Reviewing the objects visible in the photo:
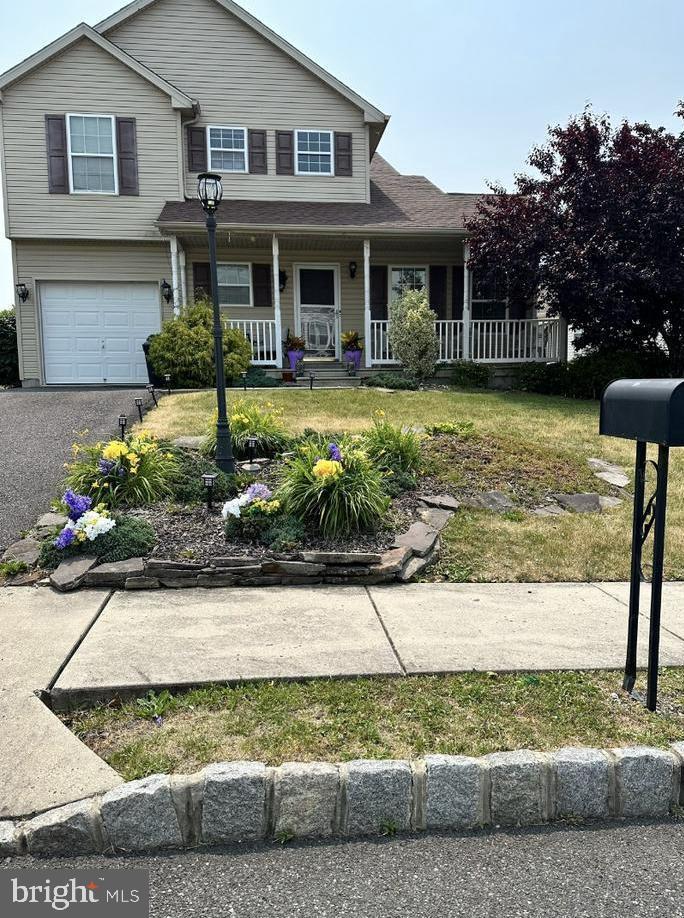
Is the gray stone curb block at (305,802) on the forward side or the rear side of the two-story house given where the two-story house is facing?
on the forward side

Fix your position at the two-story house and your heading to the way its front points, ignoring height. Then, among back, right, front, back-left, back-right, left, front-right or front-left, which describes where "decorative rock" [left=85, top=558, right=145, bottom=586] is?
front

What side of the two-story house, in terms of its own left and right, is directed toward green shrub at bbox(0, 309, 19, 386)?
right

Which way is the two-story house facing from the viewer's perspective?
toward the camera

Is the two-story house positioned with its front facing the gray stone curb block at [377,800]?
yes

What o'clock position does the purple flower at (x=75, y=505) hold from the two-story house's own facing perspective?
The purple flower is roughly at 12 o'clock from the two-story house.

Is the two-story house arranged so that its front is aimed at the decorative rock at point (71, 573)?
yes

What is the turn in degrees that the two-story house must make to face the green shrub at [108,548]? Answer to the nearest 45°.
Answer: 0° — it already faces it

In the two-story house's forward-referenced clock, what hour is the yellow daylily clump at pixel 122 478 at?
The yellow daylily clump is roughly at 12 o'clock from the two-story house.

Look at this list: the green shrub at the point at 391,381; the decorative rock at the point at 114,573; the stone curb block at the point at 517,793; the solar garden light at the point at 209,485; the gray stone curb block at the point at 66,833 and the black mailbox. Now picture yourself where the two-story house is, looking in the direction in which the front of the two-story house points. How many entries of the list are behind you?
0

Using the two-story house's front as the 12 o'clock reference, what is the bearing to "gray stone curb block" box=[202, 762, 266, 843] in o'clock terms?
The gray stone curb block is roughly at 12 o'clock from the two-story house.

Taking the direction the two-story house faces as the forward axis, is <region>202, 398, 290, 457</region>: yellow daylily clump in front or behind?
in front

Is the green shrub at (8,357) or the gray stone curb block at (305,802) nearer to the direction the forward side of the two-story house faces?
the gray stone curb block

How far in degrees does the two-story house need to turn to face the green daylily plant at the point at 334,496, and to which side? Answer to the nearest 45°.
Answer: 0° — it already faces it

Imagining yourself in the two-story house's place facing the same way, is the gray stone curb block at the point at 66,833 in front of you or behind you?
in front

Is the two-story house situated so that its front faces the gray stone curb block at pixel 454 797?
yes
